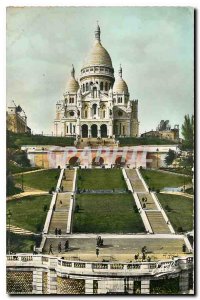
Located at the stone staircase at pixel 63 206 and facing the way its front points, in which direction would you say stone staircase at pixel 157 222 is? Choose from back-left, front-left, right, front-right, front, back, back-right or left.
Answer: left

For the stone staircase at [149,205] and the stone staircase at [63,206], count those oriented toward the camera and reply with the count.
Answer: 2

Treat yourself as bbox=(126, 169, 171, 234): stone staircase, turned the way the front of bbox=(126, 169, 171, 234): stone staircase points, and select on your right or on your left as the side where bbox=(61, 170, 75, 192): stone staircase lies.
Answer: on your right

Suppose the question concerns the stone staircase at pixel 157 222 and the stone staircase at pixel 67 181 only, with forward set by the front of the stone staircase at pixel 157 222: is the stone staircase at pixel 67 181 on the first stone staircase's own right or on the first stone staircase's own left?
on the first stone staircase's own right
